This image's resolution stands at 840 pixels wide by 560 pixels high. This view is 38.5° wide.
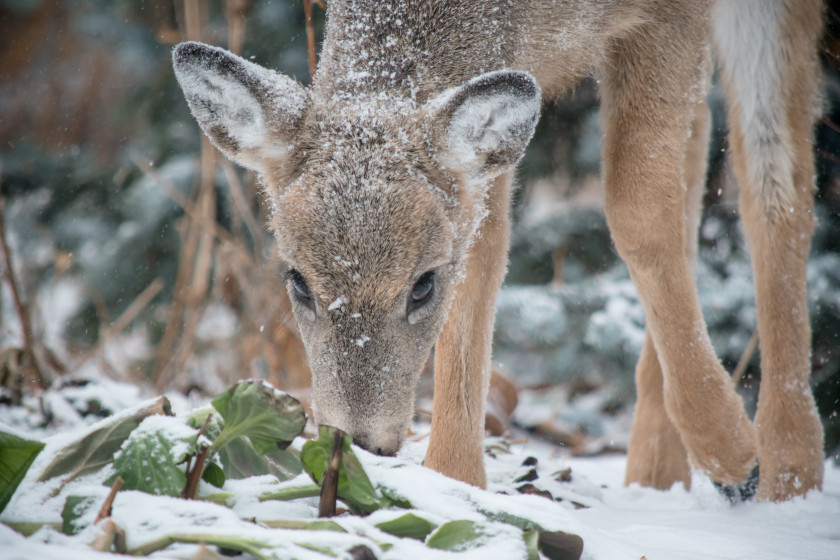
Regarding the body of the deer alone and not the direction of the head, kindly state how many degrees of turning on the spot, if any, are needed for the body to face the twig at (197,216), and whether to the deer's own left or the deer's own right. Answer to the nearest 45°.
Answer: approximately 90° to the deer's own right

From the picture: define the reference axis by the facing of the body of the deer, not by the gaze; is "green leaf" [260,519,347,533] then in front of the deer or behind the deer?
in front

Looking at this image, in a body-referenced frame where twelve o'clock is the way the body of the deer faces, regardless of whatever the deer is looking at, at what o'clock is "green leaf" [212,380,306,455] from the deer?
The green leaf is roughly at 11 o'clock from the deer.

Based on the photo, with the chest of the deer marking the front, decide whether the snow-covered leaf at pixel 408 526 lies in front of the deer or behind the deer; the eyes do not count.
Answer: in front

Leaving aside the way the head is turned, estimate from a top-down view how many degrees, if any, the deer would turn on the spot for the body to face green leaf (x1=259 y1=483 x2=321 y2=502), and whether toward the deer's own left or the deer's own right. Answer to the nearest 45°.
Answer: approximately 45° to the deer's own left

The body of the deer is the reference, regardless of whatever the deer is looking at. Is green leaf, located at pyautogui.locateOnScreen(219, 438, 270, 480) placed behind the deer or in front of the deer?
in front

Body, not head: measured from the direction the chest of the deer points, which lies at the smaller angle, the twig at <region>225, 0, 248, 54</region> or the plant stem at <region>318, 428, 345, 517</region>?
the plant stem

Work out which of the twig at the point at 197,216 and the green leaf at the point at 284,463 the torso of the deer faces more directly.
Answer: the green leaf

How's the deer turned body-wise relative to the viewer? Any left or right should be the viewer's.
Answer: facing the viewer and to the left of the viewer
